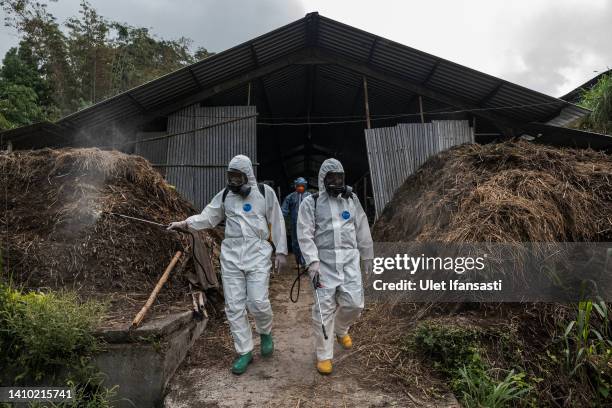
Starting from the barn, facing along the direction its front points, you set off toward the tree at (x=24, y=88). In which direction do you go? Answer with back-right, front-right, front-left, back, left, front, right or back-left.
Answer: back-right

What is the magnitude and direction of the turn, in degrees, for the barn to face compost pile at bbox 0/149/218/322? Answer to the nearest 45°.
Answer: approximately 45° to its right

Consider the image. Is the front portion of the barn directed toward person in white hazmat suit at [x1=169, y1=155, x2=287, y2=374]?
yes

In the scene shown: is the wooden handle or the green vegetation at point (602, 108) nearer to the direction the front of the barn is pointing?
the wooden handle

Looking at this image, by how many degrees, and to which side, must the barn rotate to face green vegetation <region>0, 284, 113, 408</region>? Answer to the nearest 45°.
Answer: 0° — it already faces it

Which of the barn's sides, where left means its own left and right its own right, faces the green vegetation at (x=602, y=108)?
left

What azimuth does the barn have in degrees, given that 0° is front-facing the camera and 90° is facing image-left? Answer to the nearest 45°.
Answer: approximately 0°
